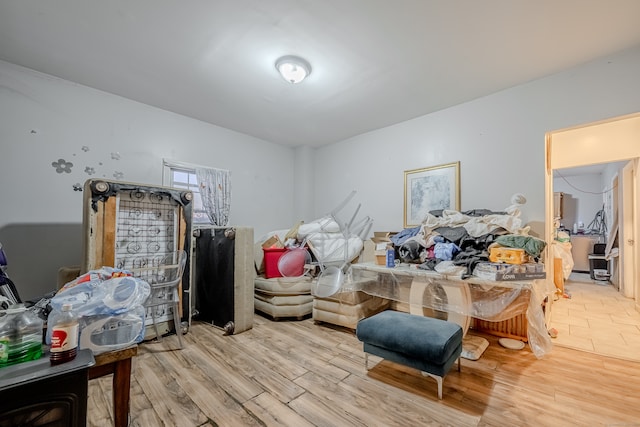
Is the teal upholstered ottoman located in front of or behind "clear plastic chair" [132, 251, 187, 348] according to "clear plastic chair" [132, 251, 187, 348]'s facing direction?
behind

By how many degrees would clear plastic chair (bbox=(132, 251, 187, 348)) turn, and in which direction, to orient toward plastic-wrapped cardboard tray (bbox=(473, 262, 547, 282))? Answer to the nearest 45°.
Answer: approximately 180°

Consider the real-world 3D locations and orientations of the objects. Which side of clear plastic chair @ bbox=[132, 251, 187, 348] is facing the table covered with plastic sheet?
back

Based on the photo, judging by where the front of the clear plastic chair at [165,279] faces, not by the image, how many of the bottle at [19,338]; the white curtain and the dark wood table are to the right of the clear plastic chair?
1

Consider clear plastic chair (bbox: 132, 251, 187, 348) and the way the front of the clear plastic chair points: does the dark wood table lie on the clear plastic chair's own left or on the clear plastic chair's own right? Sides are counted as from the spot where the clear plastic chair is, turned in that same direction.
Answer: on the clear plastic chair's own left

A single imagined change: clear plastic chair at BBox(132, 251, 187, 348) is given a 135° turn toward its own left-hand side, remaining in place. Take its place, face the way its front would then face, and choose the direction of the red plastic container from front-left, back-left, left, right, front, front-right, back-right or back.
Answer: left

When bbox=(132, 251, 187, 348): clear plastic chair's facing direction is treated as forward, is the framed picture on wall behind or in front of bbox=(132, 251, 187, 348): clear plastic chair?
behind

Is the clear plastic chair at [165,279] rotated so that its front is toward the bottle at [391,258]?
no

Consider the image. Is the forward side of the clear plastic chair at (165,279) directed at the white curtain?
no

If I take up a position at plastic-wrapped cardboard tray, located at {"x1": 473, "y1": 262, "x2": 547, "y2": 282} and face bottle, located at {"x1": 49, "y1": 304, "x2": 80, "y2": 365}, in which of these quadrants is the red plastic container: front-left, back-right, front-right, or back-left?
front-right
